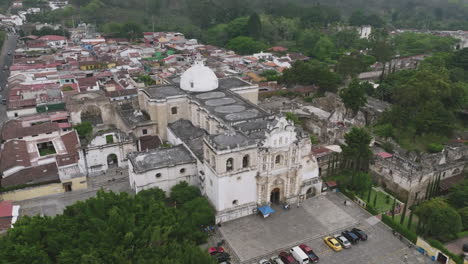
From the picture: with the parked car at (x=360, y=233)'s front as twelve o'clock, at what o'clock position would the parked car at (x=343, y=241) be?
the parked car at (x=343, y=241) is roughly at 9 o'clock from the parked car at (x=360, y=233).

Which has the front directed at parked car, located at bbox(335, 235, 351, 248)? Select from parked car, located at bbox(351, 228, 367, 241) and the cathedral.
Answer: the cathedral

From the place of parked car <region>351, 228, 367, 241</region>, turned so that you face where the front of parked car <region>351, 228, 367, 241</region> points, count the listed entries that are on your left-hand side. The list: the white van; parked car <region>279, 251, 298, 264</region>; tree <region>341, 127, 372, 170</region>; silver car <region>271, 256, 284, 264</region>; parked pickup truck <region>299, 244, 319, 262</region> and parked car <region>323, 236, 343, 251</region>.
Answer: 5

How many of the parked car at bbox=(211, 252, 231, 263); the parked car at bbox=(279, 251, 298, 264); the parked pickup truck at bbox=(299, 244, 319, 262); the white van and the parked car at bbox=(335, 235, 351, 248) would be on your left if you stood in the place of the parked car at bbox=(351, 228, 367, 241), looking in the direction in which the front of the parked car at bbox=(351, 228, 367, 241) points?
5

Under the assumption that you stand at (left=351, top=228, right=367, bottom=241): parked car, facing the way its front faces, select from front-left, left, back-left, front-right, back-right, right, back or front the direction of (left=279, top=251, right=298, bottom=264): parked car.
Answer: left

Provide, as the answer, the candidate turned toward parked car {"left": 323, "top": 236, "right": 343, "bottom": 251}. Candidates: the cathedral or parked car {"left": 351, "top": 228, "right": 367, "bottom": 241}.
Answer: the cathedral

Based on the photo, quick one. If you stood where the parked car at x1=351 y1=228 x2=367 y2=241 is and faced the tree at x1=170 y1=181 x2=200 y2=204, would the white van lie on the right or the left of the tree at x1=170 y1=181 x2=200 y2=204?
left

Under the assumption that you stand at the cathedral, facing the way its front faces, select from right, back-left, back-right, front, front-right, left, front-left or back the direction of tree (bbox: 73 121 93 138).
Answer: back

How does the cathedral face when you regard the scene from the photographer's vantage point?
facing the viewer and to the right of the viewer

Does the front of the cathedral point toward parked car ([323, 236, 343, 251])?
yes

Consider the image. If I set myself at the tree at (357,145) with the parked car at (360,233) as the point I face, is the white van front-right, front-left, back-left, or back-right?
front-right

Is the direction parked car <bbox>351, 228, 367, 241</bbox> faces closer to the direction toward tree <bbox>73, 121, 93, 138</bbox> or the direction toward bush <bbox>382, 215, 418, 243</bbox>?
the tree

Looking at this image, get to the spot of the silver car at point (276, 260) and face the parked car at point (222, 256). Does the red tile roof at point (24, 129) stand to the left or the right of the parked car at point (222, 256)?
right

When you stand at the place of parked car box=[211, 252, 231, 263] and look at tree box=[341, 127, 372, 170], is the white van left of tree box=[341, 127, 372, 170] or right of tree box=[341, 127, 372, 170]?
right

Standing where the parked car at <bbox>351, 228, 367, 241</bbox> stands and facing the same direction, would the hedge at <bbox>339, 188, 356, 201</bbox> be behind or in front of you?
in front

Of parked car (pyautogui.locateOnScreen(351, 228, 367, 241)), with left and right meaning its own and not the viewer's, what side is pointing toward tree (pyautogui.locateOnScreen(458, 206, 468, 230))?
right

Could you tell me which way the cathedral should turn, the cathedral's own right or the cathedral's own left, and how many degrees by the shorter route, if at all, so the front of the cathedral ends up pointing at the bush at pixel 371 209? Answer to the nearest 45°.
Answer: approximately 45° to the cathedral's own left

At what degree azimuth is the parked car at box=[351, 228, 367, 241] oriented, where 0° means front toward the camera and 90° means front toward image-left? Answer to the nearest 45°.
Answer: approximately 135°

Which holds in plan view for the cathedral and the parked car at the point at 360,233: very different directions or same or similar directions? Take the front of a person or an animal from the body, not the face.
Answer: very different directions
